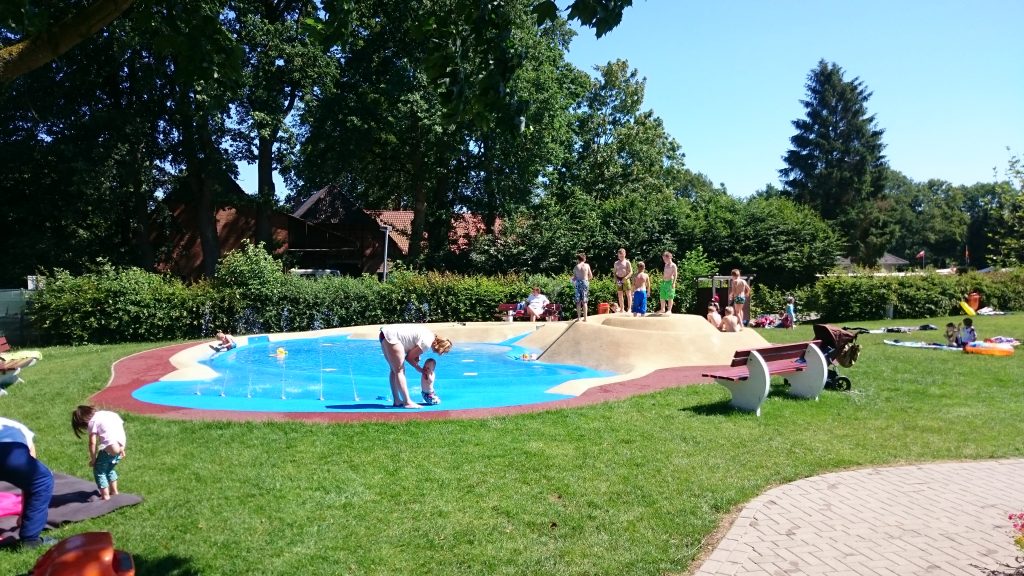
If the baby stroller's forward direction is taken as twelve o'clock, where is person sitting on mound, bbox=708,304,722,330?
The person sitting on mound is roughly at 2 o'clock from the baby stroller.

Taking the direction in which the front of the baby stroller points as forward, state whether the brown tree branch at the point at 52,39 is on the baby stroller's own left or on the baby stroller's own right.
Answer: on the baby stroller's own left

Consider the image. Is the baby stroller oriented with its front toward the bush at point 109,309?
yes

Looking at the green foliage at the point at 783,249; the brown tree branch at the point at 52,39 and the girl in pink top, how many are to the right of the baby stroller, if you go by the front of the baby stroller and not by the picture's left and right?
1

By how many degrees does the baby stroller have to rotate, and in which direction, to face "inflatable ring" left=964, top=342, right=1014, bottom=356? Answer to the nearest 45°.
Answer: approximately 135° to its right

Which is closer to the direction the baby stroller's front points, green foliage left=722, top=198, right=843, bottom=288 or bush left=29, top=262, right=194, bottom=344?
the bush

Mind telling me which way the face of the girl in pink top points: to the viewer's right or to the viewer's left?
to the viewer's left

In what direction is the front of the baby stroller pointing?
to the viewer's left

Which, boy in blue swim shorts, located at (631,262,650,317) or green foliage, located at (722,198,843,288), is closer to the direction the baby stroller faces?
the boy in blue swim shorts

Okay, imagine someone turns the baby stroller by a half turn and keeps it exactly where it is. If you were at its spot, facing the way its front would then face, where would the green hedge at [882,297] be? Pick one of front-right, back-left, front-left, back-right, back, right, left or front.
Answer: left

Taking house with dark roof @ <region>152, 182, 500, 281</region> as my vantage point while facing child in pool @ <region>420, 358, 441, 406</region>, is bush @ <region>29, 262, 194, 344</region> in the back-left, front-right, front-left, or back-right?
front-right

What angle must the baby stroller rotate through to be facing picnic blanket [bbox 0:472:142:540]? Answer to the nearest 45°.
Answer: approximately 45° to its left

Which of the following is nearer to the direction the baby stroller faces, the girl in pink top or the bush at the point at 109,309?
the bush
